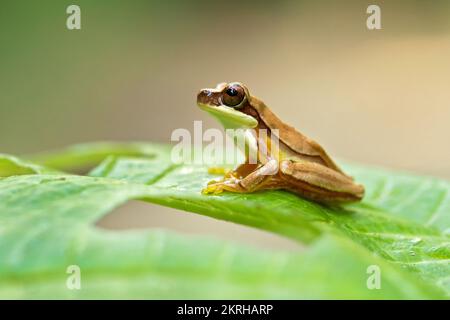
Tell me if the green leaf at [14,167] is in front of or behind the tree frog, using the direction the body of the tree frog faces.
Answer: in front

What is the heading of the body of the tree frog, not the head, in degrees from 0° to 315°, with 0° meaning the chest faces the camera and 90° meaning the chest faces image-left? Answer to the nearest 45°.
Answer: approximately 90°
